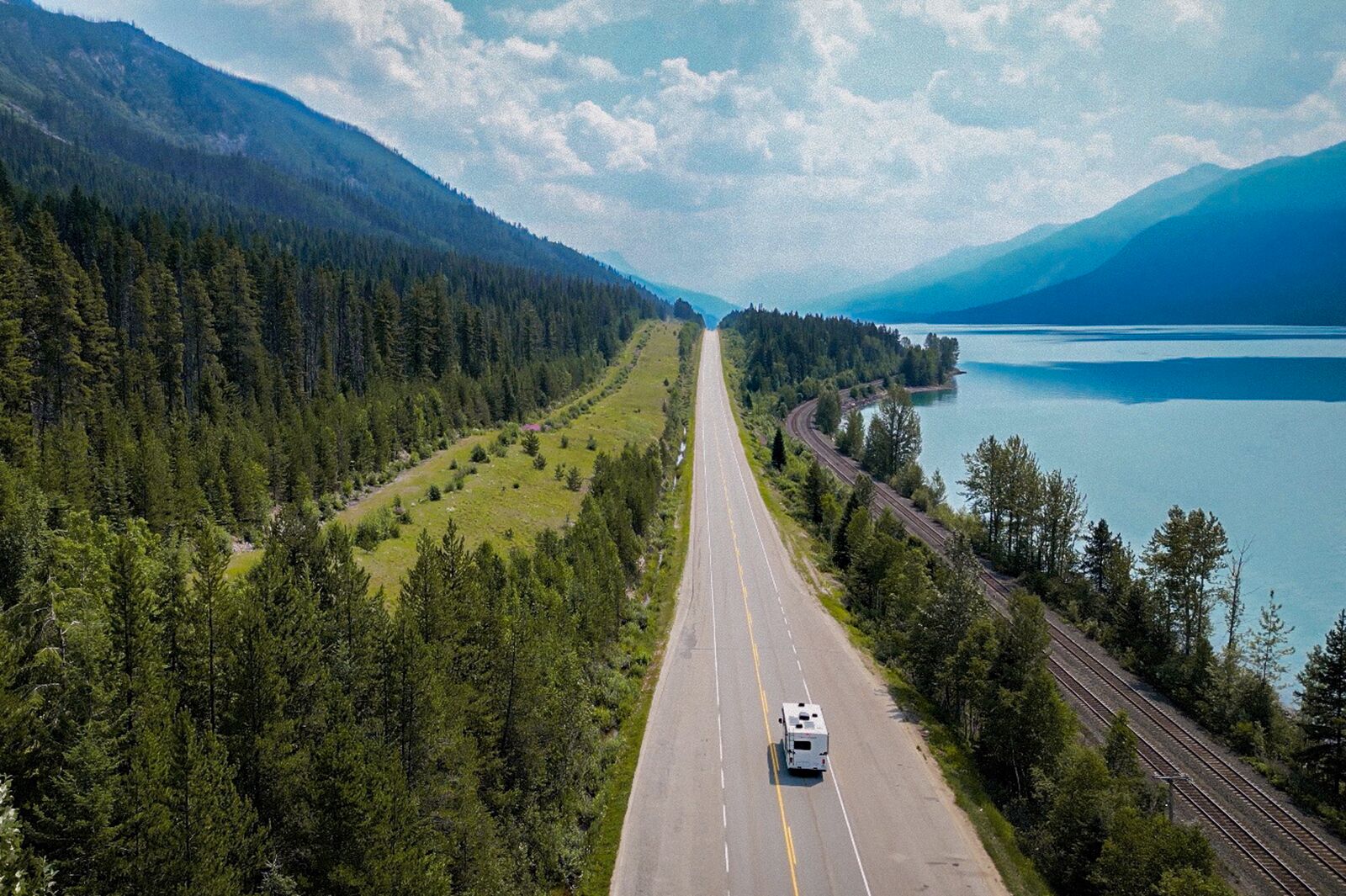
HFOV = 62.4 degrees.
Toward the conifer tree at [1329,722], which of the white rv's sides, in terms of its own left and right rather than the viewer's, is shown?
right

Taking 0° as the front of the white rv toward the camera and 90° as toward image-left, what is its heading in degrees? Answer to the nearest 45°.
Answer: approximately 180°

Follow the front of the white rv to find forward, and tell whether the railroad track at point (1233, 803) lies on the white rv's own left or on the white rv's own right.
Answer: on the white rv's own right
